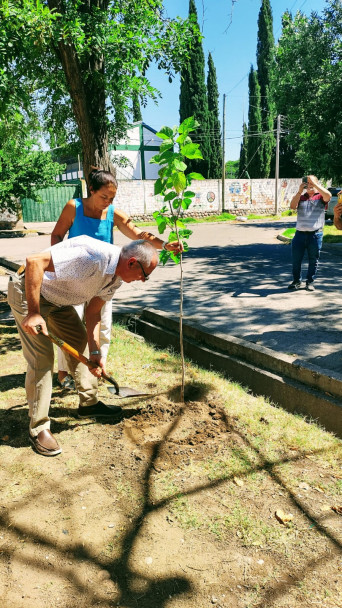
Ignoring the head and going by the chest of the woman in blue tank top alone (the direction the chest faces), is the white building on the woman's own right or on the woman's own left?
on the woman's own left

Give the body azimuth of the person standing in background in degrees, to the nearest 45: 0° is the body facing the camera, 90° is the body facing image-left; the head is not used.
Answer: approximately 0°

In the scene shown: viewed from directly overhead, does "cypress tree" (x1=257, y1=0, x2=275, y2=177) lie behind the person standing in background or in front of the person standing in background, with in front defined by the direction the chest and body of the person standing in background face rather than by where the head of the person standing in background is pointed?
behind

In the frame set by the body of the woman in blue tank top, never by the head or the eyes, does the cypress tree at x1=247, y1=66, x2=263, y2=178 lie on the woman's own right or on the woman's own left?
on the woman's own left

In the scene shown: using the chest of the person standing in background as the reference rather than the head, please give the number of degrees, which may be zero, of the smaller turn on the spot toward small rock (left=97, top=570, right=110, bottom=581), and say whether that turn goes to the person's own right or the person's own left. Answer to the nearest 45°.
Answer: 0° — they already face it

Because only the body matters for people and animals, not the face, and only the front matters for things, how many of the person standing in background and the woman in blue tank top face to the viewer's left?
0

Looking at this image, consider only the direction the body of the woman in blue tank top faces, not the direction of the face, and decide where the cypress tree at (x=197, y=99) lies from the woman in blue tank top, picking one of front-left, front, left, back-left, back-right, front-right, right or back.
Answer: back-left

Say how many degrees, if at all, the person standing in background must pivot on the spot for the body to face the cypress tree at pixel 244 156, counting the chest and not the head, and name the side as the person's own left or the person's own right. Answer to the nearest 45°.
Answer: approximately 180°

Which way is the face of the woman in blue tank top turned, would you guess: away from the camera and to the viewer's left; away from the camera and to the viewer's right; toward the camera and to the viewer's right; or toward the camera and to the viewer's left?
toward the camera and to the viewer's right

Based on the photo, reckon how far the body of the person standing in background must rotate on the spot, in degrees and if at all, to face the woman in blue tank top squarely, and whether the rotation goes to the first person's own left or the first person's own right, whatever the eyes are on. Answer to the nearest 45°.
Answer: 0° — they already face them
